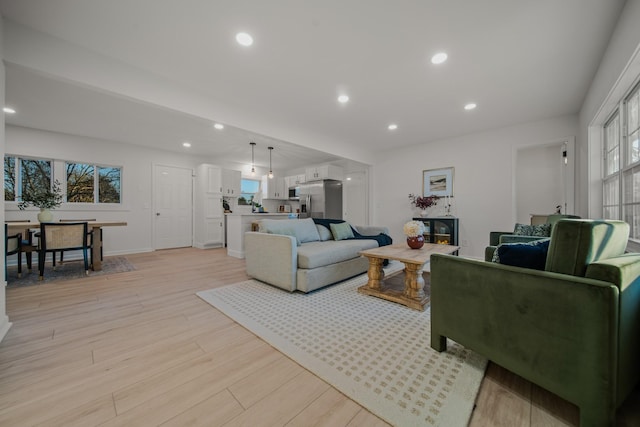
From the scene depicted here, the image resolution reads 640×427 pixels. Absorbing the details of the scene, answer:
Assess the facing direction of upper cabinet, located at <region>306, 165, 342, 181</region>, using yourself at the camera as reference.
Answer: facing the viewer and to the left of the viewer

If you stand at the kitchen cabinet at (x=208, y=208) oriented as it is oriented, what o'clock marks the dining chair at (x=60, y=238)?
The dining chair is roughly at 3 o'clock from the kitchen cabinet.

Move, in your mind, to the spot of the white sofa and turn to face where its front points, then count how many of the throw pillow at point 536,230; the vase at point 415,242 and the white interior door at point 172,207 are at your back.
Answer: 1

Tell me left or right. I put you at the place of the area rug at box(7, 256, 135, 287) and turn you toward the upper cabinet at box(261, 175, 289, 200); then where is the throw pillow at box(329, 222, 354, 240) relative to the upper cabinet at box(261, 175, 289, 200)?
right

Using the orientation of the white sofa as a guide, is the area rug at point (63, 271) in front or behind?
behind

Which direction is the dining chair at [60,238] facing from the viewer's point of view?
away from the camera

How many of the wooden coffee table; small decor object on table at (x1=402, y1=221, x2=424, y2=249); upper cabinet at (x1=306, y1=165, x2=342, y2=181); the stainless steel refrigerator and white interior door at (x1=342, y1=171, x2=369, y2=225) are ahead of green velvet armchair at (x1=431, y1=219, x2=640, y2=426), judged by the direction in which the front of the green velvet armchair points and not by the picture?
5

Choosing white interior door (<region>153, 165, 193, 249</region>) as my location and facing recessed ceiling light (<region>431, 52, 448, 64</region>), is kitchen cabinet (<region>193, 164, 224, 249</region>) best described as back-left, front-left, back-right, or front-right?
front-left

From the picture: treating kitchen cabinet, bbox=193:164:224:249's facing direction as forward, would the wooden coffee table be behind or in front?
in front

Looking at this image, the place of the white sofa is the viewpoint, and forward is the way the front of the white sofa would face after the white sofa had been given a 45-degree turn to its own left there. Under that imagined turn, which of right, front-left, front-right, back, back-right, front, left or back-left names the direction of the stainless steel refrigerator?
left

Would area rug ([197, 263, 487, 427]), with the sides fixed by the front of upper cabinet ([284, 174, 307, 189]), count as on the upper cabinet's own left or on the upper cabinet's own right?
on the upper cabinet's own left

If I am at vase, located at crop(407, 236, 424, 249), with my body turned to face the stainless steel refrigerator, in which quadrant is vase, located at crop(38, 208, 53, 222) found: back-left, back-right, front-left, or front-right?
front-left

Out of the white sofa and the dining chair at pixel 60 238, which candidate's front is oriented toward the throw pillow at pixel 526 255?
the white sofa

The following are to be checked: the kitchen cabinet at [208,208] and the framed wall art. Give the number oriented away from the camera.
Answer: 0

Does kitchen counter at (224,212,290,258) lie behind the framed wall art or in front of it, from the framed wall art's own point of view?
in front

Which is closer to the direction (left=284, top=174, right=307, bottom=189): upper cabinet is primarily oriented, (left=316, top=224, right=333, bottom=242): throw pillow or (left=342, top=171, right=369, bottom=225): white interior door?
the throw pillow
